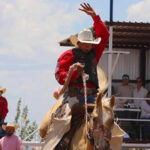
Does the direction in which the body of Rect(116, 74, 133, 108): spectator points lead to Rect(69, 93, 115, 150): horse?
yes

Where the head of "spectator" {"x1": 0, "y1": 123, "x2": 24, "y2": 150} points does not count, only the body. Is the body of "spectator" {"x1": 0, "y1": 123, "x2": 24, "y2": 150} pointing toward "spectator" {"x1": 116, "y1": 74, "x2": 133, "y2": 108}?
no

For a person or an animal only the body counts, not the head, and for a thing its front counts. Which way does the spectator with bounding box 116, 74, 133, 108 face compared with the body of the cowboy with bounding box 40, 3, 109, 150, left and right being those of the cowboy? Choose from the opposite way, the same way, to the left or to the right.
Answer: the same way

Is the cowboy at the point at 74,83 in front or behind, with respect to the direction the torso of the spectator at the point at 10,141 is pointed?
in front

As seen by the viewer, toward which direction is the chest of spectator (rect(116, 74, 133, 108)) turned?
toward the camera

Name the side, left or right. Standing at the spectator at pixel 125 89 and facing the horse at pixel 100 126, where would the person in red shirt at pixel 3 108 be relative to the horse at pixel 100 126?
right

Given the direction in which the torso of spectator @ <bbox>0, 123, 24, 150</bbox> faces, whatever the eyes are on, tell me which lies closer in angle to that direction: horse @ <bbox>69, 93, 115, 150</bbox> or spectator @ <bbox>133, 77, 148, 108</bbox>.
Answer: the horse

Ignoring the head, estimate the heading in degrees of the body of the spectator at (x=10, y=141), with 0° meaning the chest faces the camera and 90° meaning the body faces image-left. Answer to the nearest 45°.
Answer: approximately 0°

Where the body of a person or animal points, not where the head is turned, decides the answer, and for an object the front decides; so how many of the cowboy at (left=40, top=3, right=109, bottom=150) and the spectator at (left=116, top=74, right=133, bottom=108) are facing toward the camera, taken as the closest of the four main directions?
2

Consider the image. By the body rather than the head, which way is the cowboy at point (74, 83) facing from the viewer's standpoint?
toward the camera
